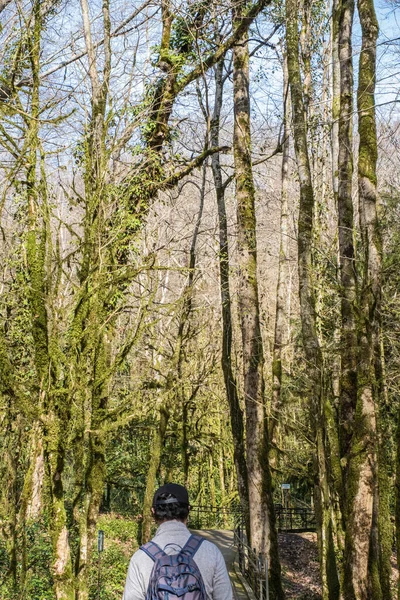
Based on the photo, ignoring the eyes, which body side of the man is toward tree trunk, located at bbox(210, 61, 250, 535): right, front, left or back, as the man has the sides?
front

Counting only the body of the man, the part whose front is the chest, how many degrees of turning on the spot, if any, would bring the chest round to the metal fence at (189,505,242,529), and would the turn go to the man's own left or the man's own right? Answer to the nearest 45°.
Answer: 0° — they already face it

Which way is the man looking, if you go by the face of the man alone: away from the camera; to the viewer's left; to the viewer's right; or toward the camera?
away from the camera

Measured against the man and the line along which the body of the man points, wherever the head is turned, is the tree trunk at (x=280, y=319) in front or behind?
in front

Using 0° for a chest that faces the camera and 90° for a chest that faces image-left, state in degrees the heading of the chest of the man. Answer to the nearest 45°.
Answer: approximately 180°

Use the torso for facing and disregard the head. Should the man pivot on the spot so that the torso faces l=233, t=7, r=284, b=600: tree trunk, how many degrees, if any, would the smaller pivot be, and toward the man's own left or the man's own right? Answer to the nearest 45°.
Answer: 0° — they already face it
